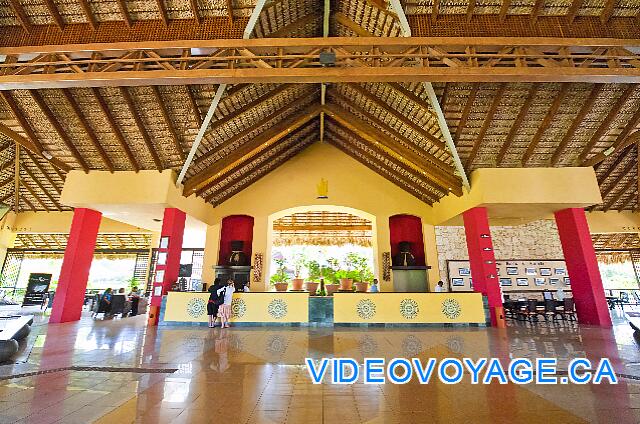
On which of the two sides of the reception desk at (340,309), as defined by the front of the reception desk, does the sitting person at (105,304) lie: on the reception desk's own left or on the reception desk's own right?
on the reception desk's own right

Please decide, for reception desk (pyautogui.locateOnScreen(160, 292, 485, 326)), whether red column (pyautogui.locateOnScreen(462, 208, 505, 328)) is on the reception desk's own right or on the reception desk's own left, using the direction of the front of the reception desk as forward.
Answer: on the reception desk's own left

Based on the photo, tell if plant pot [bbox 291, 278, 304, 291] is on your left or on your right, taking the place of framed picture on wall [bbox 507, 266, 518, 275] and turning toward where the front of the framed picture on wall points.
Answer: on your right

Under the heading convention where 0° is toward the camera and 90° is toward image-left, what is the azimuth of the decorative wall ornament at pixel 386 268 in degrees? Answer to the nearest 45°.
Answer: approximately 0°

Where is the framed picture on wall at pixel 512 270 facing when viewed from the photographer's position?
facing the viewer

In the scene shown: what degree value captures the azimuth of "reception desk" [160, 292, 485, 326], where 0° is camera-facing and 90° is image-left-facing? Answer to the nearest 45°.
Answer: approximately 0°

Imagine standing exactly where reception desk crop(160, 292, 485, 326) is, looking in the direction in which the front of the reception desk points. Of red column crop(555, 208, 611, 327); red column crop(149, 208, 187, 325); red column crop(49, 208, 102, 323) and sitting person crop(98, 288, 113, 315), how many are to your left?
1

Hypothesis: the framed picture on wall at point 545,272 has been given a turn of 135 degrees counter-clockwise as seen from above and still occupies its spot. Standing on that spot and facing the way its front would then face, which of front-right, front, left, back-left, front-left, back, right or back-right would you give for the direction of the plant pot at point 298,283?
back

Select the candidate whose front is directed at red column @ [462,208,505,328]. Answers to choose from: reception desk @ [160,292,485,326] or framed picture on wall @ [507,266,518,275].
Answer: the framed picture on wall

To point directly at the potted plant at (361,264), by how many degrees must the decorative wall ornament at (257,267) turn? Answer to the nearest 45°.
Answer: approximately 135° to its left

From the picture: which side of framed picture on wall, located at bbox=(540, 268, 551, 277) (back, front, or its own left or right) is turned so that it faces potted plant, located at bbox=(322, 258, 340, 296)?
right

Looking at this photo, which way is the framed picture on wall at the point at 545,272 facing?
toward the camera

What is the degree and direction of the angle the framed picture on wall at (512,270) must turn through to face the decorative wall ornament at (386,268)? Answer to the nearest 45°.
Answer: approximately 45° to its right
